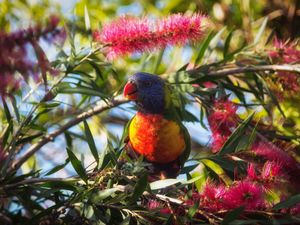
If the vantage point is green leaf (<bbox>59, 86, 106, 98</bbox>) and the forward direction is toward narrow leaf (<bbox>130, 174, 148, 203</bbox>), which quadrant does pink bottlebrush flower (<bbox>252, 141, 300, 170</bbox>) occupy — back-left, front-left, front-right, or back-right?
front-left

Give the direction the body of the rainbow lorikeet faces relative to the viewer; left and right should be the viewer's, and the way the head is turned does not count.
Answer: facing the viewer and to the left of the viewer

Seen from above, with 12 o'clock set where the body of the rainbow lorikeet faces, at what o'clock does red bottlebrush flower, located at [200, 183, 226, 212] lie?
The red bottlebrush flower is roughly at 10 o'clock from the rainbow lorikeet.

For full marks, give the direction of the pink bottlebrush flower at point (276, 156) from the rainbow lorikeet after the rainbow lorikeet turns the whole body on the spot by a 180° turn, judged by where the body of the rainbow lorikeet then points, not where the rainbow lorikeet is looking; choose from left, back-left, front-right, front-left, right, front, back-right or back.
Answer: right

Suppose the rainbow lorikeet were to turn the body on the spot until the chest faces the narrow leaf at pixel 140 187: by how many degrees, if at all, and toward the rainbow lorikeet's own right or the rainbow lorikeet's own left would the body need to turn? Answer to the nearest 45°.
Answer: approximately 45° to the rainbow lorikeet's own left
